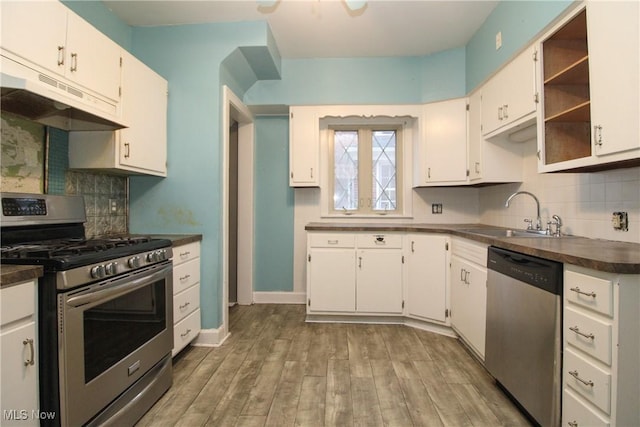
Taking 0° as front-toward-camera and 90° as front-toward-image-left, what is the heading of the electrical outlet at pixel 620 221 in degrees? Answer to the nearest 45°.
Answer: approximately 45°

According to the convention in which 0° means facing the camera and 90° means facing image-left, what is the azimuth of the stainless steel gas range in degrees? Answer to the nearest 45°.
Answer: approximately 315°

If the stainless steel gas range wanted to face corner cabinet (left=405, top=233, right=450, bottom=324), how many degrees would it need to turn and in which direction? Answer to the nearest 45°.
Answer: approximately 45° to its left

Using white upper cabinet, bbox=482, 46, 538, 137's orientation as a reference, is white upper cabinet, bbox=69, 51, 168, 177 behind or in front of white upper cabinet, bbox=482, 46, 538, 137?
in front

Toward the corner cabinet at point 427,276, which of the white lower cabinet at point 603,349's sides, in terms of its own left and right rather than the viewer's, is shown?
right

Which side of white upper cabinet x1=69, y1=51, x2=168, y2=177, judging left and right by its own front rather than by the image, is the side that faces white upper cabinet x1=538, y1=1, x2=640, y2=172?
front

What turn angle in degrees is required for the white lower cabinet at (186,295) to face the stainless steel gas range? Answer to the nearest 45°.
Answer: approximately 90° to its right

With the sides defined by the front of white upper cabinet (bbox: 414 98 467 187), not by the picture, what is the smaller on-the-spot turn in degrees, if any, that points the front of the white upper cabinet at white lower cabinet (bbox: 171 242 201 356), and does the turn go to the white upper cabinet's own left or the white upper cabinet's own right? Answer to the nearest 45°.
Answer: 0° — it already faces it

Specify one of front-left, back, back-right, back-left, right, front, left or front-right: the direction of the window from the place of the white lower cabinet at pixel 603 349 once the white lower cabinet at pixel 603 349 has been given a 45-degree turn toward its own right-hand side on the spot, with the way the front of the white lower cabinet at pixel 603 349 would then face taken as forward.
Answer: front-right

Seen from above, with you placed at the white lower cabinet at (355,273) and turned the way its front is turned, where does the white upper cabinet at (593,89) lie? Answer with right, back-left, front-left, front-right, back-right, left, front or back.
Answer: front-left

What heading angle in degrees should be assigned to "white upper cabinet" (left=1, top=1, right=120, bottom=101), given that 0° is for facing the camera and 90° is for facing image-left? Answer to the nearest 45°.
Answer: approximately 315°
